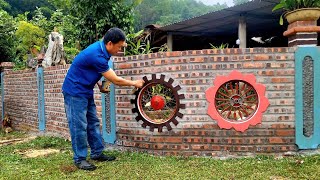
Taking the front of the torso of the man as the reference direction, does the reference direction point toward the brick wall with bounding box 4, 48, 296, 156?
yes

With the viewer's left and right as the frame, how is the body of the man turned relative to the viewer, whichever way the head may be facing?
facing to the right of the viewer

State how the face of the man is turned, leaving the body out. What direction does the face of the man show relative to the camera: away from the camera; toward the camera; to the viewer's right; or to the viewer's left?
to the viewer's right

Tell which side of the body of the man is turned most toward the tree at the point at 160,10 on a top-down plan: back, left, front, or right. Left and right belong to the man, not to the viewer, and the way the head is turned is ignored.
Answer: left

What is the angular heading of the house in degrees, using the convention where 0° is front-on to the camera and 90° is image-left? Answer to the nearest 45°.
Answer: approximately 45°

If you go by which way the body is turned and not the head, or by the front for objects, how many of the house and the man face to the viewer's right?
1

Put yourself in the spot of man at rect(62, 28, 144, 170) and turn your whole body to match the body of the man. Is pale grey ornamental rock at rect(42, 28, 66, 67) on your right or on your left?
on your left

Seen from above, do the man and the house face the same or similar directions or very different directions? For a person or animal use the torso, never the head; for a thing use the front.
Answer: very different directions

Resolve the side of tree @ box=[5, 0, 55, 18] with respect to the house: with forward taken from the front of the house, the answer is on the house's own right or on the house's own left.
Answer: on the house's own right

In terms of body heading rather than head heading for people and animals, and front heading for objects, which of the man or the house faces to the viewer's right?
the man
